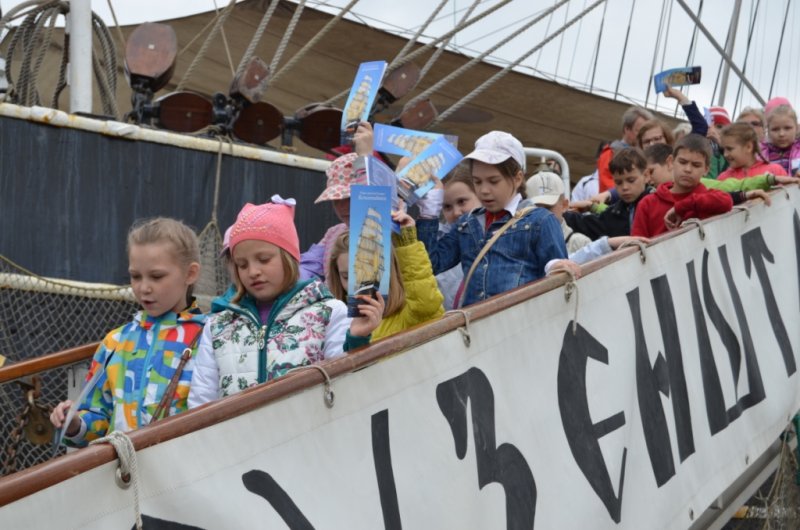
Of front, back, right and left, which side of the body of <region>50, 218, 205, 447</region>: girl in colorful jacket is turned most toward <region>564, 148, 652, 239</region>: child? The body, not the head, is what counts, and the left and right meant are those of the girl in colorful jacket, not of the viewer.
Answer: back

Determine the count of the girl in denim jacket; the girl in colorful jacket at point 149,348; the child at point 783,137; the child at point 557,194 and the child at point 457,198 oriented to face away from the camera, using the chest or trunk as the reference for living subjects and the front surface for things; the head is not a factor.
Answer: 0

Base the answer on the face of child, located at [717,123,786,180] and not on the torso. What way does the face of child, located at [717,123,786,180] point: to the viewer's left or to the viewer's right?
to the viewer's left

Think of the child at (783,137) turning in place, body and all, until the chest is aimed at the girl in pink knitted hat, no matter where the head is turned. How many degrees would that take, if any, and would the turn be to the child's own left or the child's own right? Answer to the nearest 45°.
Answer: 0° — they already face them

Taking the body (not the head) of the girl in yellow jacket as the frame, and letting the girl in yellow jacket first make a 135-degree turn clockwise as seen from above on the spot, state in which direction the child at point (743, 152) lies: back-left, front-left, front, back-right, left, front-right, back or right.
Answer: front-right

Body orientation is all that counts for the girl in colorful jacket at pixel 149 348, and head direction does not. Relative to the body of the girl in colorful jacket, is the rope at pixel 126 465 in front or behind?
in front

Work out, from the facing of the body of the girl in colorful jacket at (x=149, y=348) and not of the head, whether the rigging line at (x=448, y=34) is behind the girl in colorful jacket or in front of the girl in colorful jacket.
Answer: behind

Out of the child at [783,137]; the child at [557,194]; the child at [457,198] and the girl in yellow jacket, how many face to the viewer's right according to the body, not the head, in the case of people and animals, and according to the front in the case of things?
0

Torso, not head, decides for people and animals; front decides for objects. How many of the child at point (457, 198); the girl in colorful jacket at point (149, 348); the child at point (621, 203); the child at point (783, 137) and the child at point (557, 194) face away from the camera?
0

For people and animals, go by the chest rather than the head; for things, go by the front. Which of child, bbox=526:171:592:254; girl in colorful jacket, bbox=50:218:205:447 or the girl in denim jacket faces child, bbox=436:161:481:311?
child, bbox=526:171:592:254

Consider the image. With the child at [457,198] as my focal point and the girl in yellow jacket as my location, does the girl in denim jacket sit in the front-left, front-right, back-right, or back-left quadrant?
front-right

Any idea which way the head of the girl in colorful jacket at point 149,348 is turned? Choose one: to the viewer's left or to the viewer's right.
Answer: to the viewer's left

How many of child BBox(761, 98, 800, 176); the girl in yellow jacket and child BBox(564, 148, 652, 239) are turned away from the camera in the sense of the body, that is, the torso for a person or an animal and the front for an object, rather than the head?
0

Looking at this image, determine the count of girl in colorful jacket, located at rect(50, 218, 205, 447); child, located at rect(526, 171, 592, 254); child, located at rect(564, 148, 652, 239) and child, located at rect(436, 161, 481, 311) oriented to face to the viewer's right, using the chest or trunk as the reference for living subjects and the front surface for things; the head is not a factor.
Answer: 0

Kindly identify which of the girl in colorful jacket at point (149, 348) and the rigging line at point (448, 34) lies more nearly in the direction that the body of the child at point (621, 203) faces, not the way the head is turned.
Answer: the girl in colorful jacket

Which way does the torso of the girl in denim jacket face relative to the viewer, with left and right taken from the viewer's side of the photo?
facing the viewer and to the left of the viewer
